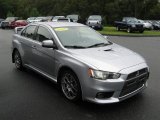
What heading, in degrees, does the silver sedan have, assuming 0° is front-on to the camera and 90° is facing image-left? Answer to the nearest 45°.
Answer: approximately 315°
